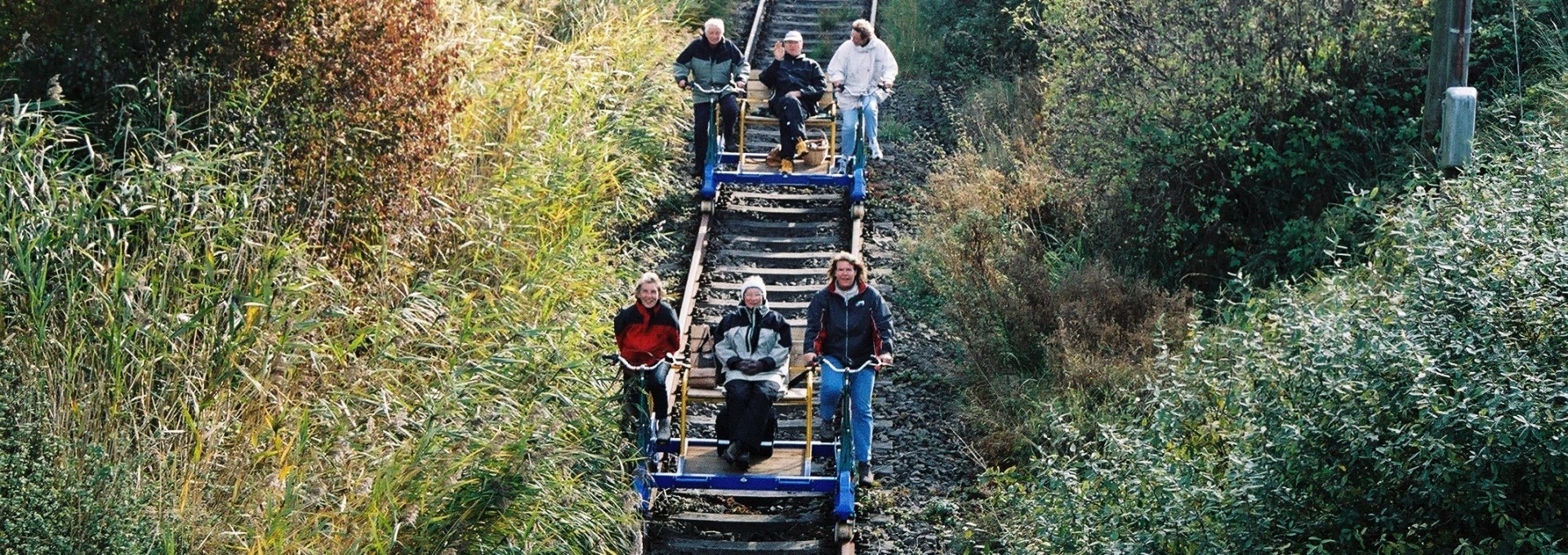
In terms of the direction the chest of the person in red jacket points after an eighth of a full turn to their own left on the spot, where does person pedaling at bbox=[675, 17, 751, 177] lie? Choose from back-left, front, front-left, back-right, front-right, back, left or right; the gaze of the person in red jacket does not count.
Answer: back-left

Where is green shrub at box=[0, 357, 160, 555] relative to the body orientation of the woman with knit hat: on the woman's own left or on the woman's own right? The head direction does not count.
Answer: on the woman's own right

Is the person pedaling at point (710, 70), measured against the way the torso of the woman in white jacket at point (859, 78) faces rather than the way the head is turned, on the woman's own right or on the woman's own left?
on the woman's own right

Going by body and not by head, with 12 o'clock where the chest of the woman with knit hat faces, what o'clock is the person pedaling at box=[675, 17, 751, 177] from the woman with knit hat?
The person pedaling is roughly at 6 o'clock from the woman with knit hat.

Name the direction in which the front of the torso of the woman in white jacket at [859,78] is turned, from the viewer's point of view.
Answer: toward the camera

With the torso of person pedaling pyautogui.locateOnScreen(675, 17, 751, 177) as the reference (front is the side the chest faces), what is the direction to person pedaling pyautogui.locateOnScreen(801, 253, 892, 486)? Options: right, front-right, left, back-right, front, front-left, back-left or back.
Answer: front

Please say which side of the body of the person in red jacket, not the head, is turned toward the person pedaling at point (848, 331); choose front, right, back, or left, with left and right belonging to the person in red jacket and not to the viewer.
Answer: left

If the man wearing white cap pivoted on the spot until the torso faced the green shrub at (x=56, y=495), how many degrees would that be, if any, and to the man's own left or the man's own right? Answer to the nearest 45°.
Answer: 0° — they already face it

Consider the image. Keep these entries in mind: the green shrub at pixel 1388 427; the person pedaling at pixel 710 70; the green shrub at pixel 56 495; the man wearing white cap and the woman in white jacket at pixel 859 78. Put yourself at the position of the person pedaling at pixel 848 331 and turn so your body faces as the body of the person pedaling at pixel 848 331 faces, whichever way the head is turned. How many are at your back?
3

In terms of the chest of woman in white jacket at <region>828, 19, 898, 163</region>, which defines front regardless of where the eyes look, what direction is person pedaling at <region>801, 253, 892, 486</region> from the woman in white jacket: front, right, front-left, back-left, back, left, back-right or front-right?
front

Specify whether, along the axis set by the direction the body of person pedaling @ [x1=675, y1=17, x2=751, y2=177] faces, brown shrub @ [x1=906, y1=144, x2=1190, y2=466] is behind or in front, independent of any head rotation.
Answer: in front

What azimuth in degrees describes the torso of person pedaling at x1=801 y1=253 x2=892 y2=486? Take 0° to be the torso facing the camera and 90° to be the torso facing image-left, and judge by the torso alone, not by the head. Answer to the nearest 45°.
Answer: approximately 0°

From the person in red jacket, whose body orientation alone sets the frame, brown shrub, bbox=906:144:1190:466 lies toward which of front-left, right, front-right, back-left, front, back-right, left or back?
back-left

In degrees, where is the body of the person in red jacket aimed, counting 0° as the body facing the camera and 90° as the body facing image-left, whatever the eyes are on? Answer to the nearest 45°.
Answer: approximately 0°
